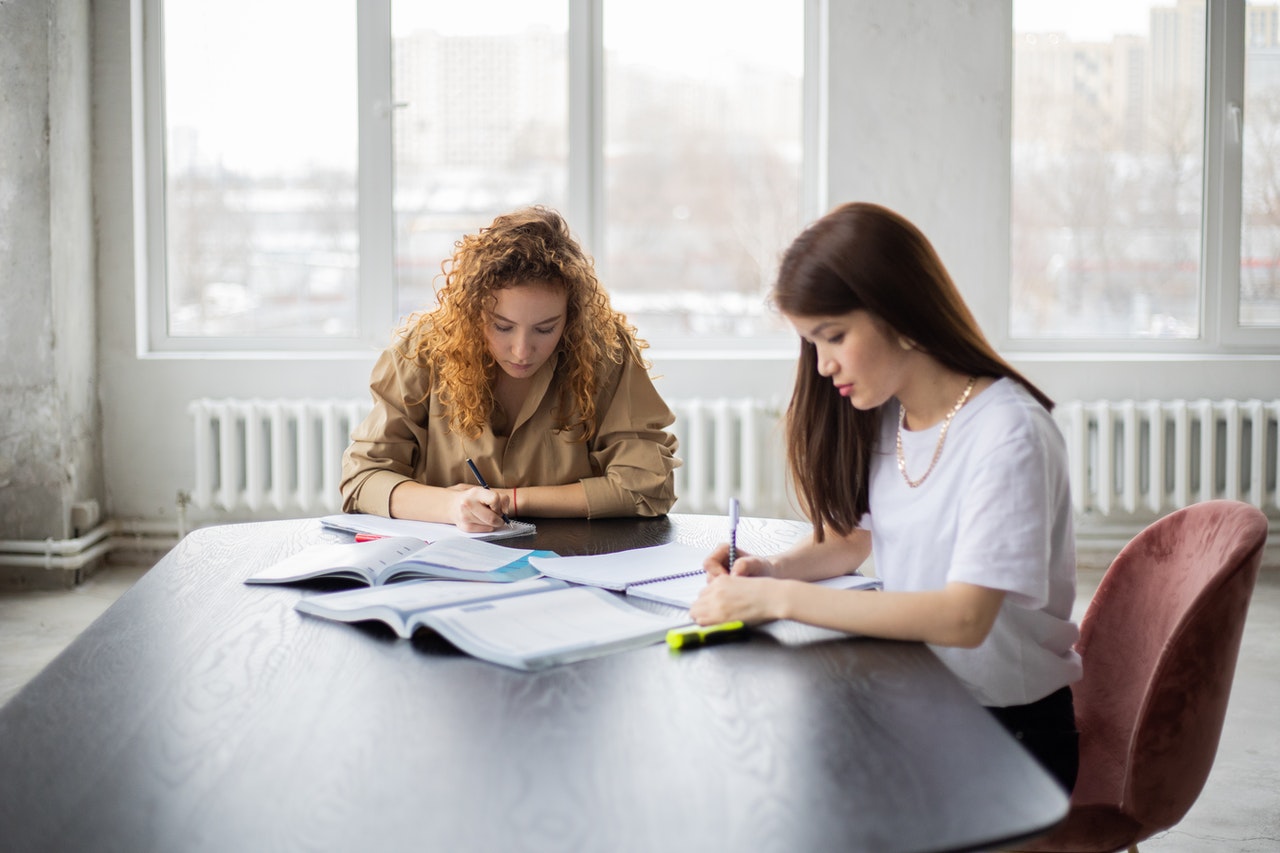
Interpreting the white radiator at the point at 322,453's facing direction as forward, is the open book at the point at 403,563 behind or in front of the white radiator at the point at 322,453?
in front

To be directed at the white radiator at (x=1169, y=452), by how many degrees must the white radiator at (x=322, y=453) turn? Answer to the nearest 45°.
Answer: approximately 90° to its left

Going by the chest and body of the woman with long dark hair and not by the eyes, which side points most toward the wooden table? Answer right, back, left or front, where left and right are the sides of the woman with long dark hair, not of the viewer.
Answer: front

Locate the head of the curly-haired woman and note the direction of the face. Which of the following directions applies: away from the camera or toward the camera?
toward the camera

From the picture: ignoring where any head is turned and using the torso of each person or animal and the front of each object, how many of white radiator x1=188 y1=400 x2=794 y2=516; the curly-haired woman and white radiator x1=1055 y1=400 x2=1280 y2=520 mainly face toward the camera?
3

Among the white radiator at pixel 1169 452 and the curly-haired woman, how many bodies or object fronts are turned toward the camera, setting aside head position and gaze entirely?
2

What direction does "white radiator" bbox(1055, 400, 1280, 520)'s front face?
toward the camera

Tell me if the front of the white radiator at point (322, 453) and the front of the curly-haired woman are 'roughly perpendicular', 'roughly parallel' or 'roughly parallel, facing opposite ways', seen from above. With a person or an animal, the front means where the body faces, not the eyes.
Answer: roughly parallel

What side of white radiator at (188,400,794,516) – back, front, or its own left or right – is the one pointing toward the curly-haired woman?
front

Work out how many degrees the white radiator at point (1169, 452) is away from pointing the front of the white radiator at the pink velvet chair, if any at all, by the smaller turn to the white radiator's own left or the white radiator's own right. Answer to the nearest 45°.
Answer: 0° — it already faces it

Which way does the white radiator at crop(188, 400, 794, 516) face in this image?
toward the camera

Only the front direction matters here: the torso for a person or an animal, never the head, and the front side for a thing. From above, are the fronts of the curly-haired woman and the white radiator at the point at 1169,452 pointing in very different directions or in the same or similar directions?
same or similar directions

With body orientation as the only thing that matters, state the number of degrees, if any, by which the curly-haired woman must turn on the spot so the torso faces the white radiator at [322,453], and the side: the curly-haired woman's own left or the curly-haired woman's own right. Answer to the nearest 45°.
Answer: approximately 180°

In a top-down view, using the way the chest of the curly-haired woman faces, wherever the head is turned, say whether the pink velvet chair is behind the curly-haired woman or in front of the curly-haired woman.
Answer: in front
